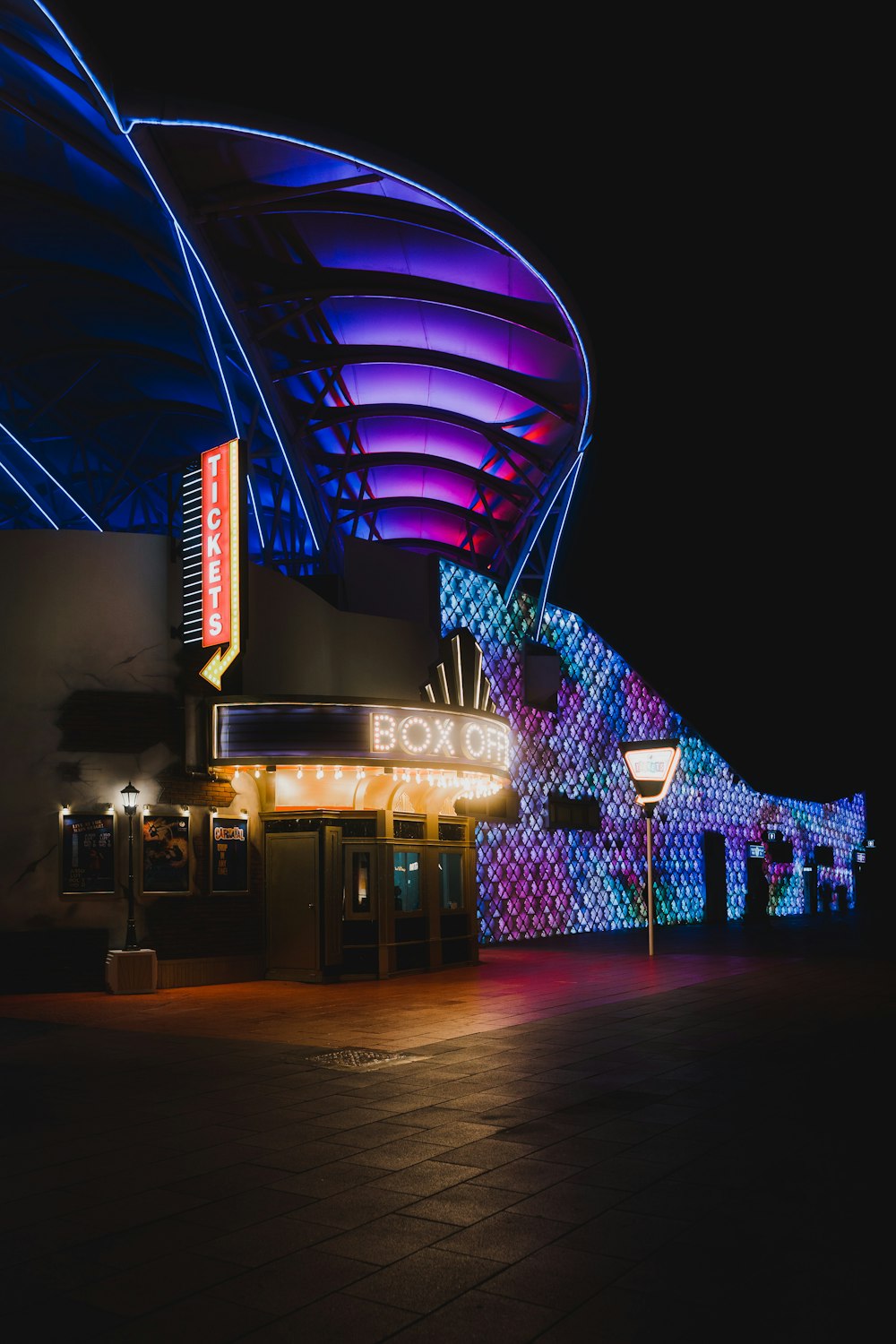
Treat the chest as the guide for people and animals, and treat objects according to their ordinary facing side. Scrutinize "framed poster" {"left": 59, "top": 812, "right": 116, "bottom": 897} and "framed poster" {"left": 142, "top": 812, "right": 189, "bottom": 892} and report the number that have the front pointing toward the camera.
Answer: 2

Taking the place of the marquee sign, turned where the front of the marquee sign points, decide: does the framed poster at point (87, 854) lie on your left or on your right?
on your right

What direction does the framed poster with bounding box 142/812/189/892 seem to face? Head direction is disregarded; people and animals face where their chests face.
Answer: toward the camera

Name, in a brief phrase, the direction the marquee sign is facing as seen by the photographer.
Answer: facing the viewer and to the right of the viewer

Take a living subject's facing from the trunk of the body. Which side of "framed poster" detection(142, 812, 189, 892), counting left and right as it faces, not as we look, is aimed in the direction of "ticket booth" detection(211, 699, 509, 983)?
left

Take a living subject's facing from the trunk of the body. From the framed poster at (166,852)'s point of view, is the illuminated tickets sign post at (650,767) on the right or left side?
on its left

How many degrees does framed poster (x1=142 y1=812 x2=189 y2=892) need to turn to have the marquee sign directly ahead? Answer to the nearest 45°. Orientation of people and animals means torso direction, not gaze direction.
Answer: approximately 90° to its left

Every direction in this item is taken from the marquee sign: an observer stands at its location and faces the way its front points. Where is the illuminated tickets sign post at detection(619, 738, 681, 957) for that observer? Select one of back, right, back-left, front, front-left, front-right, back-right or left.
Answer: left

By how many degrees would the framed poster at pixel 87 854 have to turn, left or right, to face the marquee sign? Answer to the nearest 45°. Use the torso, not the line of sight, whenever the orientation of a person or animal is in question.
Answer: approximately 90° to its left
